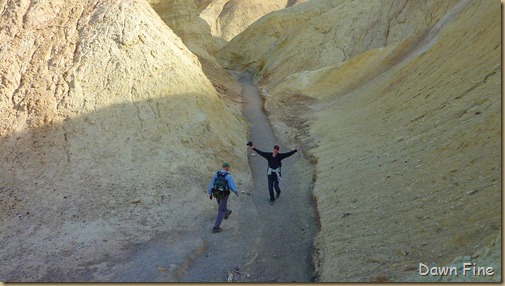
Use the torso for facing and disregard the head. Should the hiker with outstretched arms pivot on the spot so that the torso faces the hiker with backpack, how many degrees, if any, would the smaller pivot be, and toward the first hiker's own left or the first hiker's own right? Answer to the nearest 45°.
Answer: approximately 45° to the first hiker's own right

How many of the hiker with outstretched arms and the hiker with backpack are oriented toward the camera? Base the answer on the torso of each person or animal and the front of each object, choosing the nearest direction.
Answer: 1

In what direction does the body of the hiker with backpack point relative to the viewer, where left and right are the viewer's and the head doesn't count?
facing away from the viewer and to the right of the viewer

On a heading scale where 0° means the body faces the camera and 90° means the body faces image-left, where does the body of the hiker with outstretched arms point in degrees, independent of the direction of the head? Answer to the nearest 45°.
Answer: approximately 0°

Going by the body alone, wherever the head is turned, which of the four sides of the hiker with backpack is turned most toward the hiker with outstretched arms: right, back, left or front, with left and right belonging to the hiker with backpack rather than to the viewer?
front
